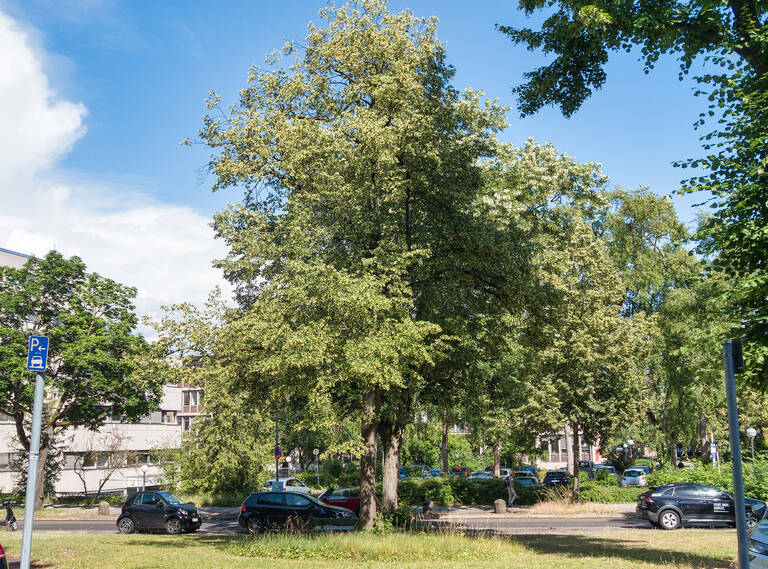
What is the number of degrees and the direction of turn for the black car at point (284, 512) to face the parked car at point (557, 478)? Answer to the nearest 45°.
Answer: approximately 45° to its left

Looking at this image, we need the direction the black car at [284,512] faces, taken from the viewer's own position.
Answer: facing to the right of the viewer

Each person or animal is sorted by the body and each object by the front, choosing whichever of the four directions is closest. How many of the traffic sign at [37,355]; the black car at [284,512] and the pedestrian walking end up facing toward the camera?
1

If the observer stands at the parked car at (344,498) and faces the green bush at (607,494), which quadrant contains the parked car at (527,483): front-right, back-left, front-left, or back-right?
front-left

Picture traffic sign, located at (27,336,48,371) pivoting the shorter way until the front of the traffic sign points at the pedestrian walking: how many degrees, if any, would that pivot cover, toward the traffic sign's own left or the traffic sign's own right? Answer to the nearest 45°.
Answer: approximately 135° to the traffic sign's own left

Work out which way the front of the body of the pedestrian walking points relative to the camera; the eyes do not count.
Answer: to the viewer's right

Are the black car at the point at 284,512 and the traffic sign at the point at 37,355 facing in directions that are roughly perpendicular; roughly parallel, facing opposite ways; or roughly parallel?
roughly perpendicular

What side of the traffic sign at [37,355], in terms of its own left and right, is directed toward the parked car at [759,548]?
left

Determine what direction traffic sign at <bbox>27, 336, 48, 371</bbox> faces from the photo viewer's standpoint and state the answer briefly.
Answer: facing the viewer

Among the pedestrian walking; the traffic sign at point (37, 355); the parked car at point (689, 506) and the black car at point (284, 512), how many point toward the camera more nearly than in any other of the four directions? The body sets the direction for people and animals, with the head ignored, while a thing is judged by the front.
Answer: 1

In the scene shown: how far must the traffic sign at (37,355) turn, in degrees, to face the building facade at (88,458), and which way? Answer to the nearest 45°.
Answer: approximately 180°
